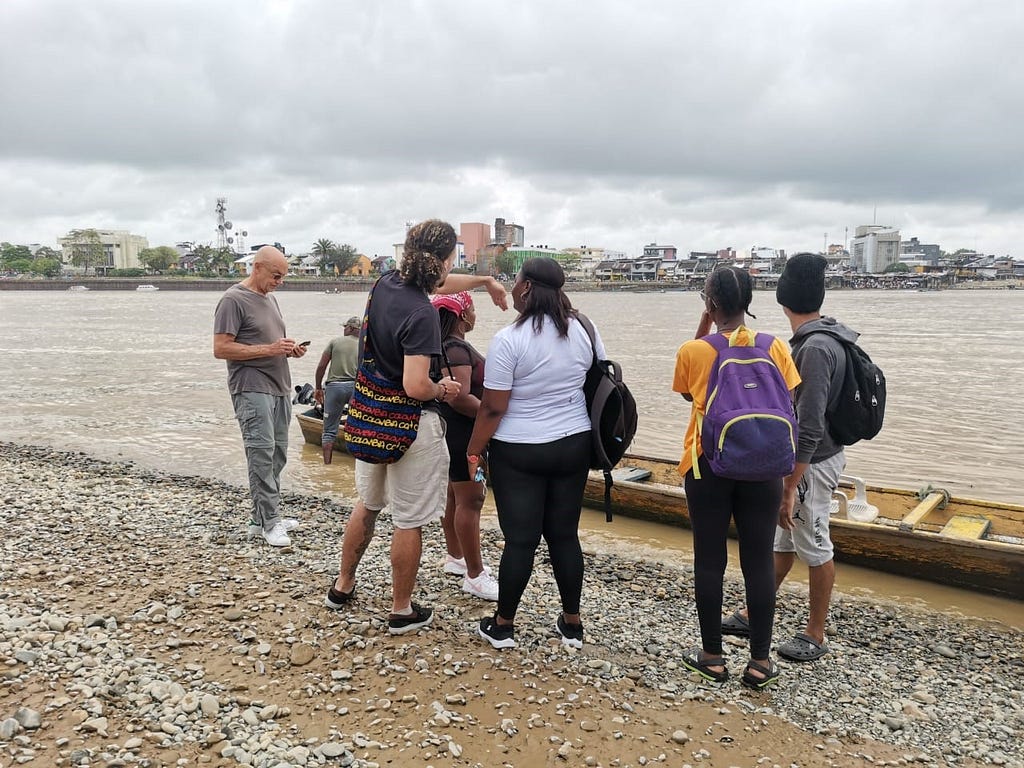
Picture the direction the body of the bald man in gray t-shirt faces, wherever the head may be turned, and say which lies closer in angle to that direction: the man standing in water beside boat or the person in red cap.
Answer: the person in red cap

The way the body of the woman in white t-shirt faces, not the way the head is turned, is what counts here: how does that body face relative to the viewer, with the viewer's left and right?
facing away from the viewer and to the left of the viewer

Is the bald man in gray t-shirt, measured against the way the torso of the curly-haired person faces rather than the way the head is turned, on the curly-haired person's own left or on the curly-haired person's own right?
on the curly-haired person's own left

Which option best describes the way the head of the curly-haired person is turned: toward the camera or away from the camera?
away from the camera

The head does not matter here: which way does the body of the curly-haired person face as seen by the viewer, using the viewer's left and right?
facing away from the viewer and to the right of the viewer

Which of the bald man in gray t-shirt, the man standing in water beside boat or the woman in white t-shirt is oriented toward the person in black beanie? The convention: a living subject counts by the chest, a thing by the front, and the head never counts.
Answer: the bald man in gray t-shirt

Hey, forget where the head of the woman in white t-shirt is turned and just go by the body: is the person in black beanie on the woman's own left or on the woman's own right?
on the woman's own right
